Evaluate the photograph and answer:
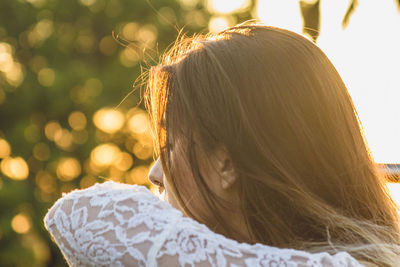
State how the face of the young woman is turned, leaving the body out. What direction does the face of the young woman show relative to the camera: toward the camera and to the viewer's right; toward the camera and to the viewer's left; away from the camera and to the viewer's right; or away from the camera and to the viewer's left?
away from the camera and to the viewer's left

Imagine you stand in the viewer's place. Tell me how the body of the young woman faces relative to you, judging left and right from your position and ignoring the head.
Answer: facing away from the viewer and to the left of the viewer
